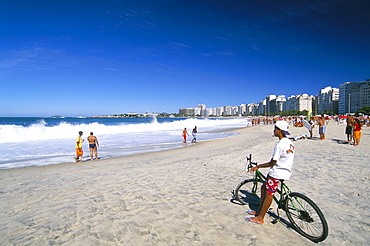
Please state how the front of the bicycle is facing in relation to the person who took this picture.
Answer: facing away from the viewer and to the left of the viewer

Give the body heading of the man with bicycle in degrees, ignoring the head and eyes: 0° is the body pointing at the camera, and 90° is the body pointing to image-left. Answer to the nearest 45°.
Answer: approximately 135°
